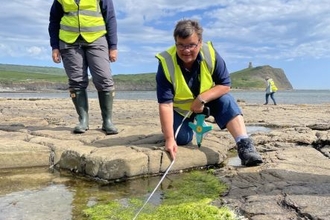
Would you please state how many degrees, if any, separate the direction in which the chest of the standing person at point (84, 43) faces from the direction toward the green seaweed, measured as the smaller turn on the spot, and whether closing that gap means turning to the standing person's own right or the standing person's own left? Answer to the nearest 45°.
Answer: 0° — they already face it

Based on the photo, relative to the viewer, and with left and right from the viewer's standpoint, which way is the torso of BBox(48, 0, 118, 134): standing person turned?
facing the viewer
